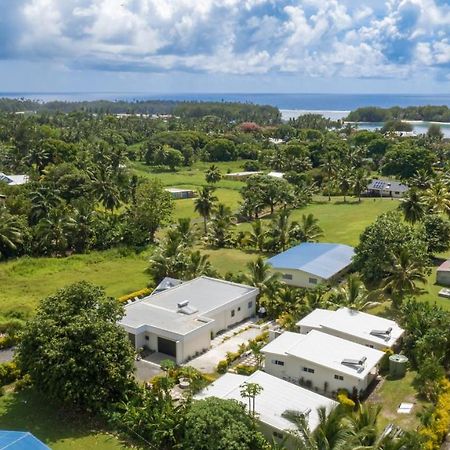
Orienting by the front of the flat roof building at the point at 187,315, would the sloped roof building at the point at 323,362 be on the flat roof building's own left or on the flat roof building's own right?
on the flat roof building's own left

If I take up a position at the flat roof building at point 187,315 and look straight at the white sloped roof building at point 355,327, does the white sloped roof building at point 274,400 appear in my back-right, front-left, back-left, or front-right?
front-right

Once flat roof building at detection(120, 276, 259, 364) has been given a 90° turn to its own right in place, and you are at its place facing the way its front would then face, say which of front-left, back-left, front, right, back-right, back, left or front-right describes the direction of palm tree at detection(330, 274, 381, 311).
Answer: back-right

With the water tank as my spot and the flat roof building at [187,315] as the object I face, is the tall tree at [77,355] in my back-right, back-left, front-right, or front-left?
front-left

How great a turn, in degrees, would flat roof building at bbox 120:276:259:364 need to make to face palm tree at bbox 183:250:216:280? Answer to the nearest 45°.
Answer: approximately 135° to its right

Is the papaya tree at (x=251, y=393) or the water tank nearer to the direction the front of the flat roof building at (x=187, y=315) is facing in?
the papaya tree

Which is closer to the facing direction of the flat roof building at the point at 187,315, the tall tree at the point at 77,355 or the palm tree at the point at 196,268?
the tall tree

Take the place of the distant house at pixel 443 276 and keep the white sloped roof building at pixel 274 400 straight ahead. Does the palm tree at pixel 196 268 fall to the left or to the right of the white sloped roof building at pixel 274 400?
right

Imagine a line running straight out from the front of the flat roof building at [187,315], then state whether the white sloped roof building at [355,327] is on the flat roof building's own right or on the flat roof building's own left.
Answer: on the flat roof building's own left

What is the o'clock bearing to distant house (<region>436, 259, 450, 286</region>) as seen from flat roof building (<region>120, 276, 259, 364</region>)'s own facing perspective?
The distant house is roughly at 7 o'clock from the flat roof building.

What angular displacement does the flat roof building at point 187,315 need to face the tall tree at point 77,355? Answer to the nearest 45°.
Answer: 0° — it already faces it

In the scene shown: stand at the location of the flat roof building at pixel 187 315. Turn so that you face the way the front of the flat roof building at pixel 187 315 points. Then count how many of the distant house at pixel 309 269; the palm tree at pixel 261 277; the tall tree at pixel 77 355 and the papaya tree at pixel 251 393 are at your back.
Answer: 2

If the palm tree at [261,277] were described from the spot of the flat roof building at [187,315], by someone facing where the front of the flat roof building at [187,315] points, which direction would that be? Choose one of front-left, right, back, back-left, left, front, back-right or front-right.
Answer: back

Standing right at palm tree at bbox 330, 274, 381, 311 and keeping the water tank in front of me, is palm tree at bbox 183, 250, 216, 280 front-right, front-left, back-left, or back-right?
back-right

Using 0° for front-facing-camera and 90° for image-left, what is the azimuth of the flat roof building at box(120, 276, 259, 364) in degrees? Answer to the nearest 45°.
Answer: approximately 45°

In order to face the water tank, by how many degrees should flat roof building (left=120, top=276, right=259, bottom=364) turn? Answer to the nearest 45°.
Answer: approximately 90° to its left

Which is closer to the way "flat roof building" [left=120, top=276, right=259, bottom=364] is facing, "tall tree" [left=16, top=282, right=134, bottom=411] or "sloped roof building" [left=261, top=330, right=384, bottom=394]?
the tall tree
